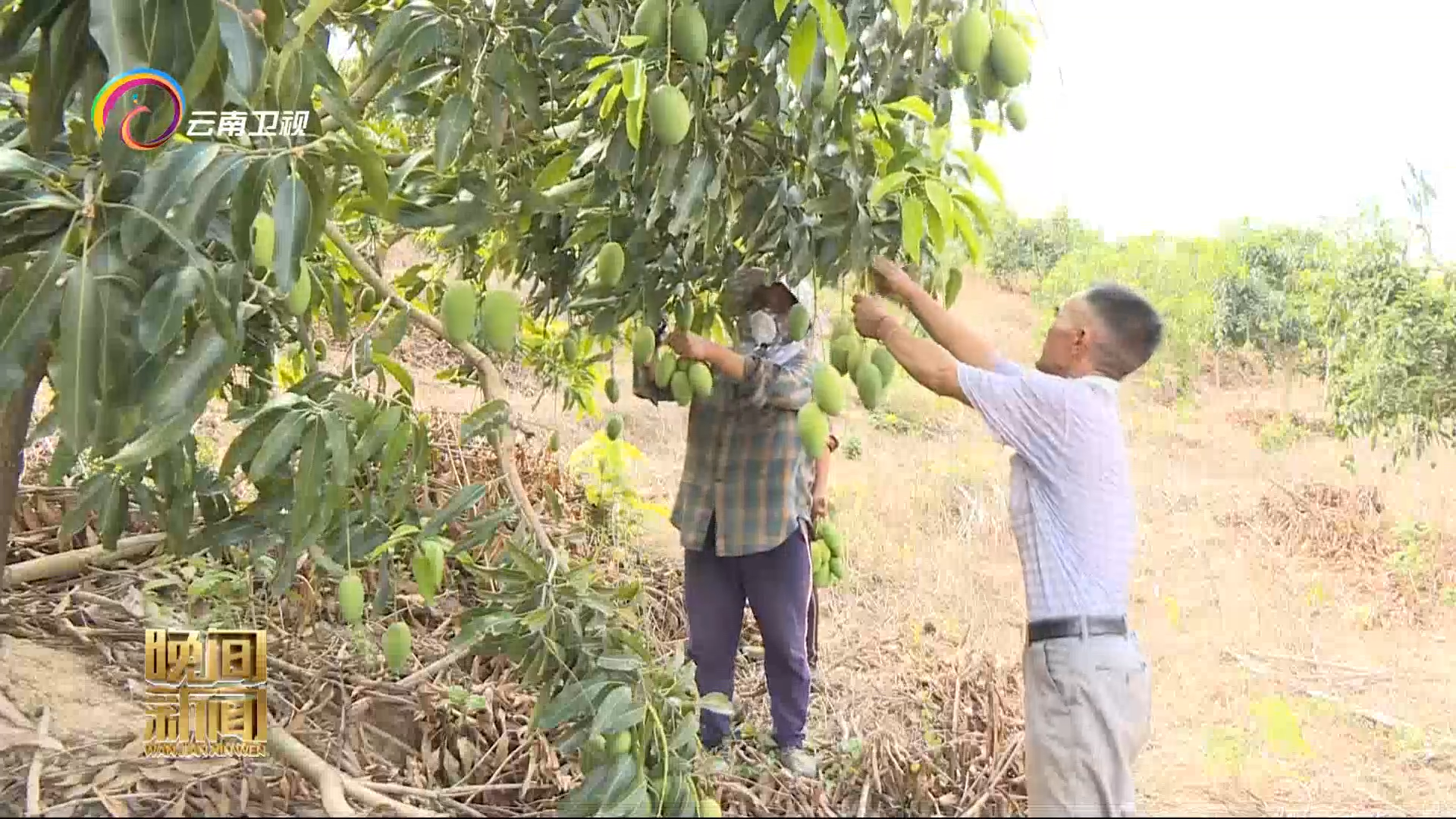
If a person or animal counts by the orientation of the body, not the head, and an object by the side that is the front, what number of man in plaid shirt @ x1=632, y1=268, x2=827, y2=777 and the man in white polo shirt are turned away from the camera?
0

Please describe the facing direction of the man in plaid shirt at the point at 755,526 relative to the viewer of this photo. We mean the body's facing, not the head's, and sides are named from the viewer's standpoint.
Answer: facing the viewer and to the left of the viewer

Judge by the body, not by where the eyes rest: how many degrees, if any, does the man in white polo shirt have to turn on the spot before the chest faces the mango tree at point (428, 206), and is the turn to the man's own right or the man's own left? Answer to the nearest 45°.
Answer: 0° — they already face it

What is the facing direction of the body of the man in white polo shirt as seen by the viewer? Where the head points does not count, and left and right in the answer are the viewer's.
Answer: facing to the left of the viewer

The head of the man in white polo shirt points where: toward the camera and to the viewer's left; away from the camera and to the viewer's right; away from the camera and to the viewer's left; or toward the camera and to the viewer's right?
away from the camera and to the viewer's left

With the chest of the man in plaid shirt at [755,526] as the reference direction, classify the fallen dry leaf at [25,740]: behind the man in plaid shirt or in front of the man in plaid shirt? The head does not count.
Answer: in front

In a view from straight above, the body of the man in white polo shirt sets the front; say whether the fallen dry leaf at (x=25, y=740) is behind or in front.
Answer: in front

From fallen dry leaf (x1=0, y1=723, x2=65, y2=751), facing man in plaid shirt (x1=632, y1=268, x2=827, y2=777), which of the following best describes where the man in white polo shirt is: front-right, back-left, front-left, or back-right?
front-right

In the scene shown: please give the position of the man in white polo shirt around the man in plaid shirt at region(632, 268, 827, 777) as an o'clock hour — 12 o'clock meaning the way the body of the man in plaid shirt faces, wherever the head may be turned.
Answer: The man in white polo shirt is roughly at 10 o'clock from the man in plaid shirt.

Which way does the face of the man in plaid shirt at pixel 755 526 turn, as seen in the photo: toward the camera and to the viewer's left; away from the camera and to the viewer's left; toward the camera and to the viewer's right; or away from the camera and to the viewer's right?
toward the camera and to the viewer's left

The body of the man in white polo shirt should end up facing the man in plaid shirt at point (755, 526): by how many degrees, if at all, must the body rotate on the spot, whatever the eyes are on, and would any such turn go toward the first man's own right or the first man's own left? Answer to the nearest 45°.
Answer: approximately 45° to the first man's own right
